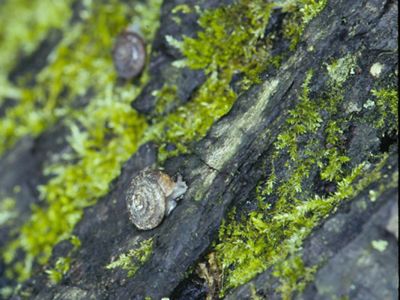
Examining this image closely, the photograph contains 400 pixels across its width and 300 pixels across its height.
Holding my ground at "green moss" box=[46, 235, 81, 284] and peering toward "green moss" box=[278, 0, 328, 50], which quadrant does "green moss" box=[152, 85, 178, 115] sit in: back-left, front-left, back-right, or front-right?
front-left

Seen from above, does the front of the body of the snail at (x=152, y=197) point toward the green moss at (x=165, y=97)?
no

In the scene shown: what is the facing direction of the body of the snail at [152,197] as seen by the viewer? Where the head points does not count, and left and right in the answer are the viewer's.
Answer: facing to the right of the viewer

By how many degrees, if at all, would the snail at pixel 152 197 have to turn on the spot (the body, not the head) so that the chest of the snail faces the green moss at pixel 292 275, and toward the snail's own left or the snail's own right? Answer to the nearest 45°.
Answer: approximately 90° to the snail's own right

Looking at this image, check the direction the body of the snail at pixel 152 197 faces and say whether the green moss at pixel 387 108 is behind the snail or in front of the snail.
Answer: in front

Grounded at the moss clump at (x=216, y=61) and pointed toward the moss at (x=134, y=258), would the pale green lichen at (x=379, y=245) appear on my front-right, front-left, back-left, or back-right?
front-left

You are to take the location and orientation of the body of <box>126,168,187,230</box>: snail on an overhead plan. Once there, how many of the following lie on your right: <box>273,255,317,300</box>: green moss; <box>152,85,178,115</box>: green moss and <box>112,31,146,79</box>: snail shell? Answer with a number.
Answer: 1

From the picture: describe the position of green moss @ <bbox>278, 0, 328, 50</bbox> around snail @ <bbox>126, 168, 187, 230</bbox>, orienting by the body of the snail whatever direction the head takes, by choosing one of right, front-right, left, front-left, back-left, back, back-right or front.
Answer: front

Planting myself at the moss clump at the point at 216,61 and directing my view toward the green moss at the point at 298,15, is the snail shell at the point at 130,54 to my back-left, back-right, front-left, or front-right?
back-left

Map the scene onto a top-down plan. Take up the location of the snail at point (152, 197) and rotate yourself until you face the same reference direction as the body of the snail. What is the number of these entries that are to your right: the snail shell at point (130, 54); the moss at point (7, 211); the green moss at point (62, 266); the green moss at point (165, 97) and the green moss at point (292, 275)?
1

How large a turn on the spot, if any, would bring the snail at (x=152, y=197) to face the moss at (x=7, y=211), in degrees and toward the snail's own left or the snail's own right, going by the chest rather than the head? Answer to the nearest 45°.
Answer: approximately 135° to the snail's own left

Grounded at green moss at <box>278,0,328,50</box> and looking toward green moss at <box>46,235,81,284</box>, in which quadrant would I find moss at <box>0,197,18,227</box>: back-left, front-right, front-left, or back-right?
front-right
